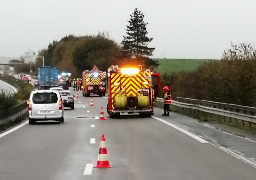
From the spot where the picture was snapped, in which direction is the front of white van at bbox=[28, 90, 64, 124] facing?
facing away from the viewer

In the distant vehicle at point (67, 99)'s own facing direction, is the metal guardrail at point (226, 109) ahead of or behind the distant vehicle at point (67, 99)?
behind

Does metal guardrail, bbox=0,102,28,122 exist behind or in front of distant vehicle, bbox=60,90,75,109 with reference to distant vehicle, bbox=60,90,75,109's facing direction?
behind

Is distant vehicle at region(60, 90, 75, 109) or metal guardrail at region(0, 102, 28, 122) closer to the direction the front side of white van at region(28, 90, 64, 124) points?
the distant vehicle

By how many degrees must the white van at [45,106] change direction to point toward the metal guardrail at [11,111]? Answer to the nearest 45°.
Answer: approximately 45° to its left

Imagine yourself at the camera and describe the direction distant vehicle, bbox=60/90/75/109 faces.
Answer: facing away from the viewer

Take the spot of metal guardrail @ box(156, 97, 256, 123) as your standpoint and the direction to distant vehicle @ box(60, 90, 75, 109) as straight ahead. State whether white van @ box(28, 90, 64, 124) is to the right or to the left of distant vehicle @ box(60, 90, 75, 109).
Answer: left
